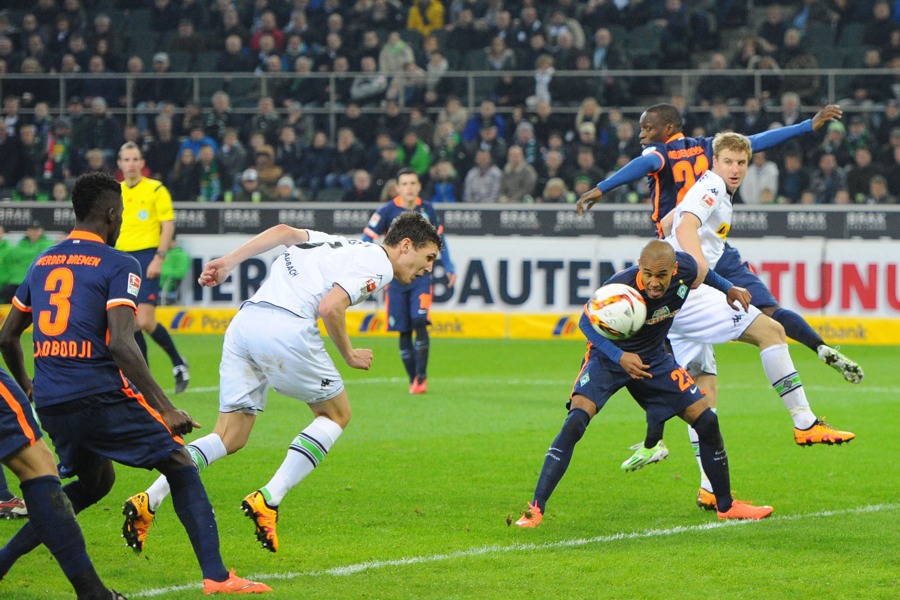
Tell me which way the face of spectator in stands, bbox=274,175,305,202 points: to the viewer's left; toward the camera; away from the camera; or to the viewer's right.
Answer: toward the camera

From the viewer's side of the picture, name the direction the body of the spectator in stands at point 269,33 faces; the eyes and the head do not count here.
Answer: toward the camera

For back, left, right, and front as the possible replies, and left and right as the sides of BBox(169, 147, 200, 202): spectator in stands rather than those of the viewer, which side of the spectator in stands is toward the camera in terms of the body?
front

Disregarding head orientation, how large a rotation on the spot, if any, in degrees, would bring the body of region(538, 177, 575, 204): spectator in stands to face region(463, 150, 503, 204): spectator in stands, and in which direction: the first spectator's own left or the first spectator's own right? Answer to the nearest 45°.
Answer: approximately 135° to the first spectator's own right

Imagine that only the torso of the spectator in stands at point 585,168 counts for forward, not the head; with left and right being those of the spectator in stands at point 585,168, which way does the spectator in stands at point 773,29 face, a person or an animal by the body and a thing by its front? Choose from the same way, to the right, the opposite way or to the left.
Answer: the same way

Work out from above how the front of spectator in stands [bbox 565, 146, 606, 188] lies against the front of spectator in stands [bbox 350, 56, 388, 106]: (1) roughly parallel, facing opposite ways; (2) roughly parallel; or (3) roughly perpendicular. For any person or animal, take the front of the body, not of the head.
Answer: roughly parallel

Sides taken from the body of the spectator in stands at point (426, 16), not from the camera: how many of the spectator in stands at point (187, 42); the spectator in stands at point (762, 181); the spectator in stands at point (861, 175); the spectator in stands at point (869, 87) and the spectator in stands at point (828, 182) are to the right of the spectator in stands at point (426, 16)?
1

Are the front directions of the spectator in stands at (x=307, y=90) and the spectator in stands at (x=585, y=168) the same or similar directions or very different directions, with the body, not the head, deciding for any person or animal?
same or similar directions

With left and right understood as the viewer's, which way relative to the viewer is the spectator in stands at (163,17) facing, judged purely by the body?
facing the viewer

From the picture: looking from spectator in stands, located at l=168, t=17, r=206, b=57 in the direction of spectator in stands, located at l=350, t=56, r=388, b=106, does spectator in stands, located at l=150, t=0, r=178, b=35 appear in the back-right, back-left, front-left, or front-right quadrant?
back-left

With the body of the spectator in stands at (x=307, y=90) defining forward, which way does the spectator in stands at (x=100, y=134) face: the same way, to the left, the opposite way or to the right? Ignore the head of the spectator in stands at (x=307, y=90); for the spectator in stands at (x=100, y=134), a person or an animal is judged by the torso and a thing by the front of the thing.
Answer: the same way

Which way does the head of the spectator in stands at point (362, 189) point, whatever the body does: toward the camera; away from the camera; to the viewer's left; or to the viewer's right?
toward the camera

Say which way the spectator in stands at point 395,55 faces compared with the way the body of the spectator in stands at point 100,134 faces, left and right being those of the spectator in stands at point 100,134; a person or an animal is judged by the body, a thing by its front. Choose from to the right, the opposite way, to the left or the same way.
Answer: the same way

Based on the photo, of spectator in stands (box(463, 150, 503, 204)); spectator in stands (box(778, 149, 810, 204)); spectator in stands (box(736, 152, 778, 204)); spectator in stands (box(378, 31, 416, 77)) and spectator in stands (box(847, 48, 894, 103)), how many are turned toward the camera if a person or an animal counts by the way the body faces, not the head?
5

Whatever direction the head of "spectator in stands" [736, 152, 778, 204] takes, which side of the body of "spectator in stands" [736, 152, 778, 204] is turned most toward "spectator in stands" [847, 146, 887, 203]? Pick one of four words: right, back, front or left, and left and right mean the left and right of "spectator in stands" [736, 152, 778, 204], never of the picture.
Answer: left

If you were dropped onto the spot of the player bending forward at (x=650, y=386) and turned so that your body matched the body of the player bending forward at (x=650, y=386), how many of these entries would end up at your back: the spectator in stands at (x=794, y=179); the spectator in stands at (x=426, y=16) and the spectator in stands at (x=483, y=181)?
3

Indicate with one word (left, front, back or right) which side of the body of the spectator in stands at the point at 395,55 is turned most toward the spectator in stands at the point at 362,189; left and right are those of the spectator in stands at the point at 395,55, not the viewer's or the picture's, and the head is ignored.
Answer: front

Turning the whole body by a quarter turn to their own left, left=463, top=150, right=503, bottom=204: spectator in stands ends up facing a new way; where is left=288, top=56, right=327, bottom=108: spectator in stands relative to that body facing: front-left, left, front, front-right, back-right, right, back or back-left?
back-left

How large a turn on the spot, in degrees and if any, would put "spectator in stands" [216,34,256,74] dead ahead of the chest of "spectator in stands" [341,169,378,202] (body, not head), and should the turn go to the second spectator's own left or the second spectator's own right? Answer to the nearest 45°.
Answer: approximately 135° to the second spectator's own right

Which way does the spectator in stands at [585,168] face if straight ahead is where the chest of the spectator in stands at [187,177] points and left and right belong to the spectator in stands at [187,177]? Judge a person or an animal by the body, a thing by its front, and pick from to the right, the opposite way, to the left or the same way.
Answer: the same way
